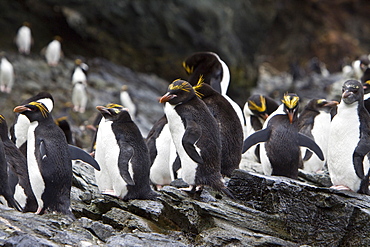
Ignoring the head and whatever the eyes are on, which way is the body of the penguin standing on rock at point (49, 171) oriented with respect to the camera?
to the viewer's left

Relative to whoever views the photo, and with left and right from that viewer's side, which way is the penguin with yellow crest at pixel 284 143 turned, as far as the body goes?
facing away from the viewer and to the left of the viewer

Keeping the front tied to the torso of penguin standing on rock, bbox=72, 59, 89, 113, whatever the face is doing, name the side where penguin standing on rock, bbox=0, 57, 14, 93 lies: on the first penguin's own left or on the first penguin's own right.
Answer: on the first penguin's own right

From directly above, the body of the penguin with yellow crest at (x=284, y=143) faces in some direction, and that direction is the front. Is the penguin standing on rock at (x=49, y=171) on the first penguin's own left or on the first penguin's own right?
on the first penguin's own left

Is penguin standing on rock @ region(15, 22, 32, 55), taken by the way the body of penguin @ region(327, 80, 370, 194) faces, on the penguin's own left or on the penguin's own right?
on the penguin's own right

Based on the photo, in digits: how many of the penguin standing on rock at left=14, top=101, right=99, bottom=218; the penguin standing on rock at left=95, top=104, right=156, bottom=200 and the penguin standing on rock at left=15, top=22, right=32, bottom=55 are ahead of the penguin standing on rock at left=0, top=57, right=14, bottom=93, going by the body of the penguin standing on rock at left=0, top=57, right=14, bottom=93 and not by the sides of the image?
2

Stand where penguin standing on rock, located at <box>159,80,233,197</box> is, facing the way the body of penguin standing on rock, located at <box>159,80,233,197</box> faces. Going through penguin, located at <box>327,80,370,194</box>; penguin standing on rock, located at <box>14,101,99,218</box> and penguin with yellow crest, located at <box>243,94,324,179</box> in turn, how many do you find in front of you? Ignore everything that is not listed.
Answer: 1

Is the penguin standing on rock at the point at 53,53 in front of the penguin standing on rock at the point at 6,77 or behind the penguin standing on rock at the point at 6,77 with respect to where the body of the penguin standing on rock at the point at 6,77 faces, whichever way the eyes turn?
behind

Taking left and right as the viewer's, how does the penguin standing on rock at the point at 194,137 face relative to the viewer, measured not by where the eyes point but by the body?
facing to the left of the viewer
